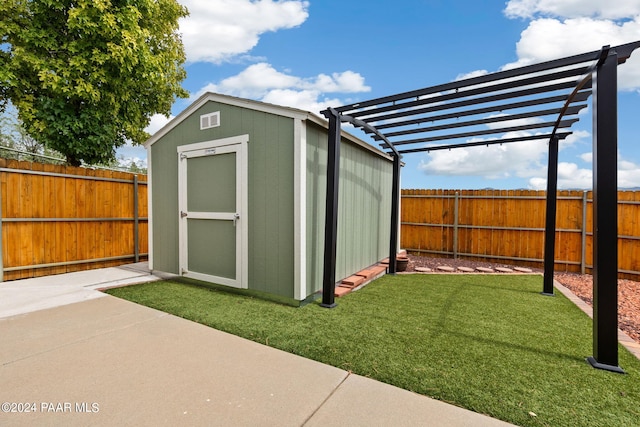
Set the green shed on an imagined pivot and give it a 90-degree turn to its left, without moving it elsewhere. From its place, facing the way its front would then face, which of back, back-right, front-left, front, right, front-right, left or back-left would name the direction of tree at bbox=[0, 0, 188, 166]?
back

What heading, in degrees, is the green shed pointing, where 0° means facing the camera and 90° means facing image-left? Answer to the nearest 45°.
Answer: approximately 45°

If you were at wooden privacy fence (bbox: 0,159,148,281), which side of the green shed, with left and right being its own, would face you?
right

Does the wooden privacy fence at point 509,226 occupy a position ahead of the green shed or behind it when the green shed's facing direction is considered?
behind
